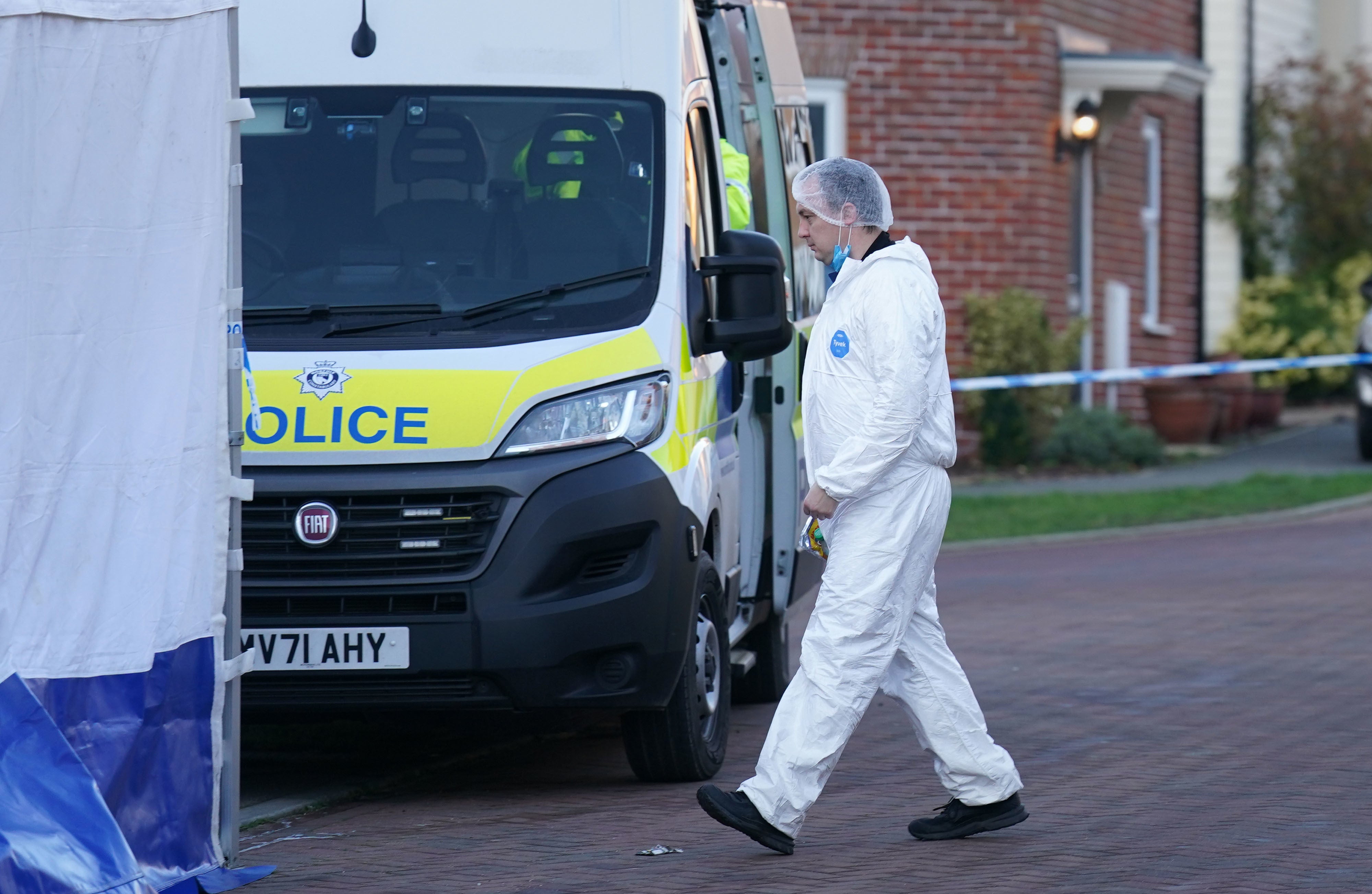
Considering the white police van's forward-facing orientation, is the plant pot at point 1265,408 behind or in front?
behind

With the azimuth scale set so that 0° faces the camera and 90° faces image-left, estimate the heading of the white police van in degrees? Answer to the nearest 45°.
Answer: approximately 0°

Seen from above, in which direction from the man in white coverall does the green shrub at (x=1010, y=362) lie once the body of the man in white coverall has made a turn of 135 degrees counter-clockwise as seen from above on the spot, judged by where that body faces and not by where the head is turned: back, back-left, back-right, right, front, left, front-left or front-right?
back-left

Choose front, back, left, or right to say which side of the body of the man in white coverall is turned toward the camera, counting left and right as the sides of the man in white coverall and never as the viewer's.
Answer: left

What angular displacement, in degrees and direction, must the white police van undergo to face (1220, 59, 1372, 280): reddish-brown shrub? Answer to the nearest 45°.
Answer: approximately 135° to its left

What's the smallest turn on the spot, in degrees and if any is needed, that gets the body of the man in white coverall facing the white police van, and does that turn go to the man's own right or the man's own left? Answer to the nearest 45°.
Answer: approximately 45° to the man's own right

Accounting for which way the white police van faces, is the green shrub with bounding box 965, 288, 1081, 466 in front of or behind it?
behind

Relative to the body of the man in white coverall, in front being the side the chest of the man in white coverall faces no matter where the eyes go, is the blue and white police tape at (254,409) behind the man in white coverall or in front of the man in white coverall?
in front

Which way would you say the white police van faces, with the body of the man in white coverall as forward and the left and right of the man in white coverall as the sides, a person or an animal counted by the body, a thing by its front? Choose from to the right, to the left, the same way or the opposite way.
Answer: to the left

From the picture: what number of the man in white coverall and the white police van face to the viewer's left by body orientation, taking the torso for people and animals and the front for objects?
1

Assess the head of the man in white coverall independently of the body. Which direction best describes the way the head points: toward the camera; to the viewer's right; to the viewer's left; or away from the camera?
to the viewer's left

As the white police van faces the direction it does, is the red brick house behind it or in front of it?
behind

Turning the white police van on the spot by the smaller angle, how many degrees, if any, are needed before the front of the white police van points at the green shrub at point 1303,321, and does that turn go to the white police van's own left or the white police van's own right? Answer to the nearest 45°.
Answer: approximately 135° to the white police van's own left

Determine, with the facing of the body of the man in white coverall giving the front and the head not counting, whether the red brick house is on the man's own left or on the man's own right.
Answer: on the man's own right

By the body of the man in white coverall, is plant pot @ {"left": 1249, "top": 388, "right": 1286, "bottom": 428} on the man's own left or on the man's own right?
on the man's own right
